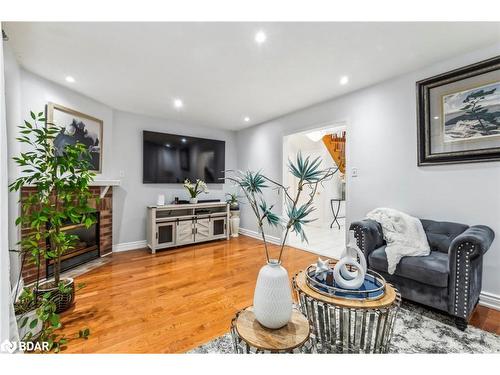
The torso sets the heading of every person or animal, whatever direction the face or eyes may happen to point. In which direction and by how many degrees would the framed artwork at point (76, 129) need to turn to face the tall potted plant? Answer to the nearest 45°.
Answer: approximately 45° to its right

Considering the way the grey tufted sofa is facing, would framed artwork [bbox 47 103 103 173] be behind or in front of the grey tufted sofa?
in front

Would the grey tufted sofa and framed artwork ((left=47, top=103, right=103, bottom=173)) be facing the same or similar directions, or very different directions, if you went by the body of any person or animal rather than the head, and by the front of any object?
very different directions

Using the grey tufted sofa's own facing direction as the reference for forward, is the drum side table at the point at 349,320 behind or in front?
in front

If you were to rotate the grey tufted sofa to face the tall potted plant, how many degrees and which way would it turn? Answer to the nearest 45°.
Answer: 0° — it already faces it

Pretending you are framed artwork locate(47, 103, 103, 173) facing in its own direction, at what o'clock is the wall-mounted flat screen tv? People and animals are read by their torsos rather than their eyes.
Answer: The wall-mounted flat screen tv is roughly at 10 o'clock from the framed artwork.

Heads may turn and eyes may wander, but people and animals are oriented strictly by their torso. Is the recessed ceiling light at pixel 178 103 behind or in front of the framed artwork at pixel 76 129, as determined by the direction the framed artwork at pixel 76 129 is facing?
in front

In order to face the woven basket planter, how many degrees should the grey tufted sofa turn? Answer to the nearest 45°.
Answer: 0° — it already faces it

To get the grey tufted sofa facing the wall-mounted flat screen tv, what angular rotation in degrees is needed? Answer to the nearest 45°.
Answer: approximately 45° to its right
